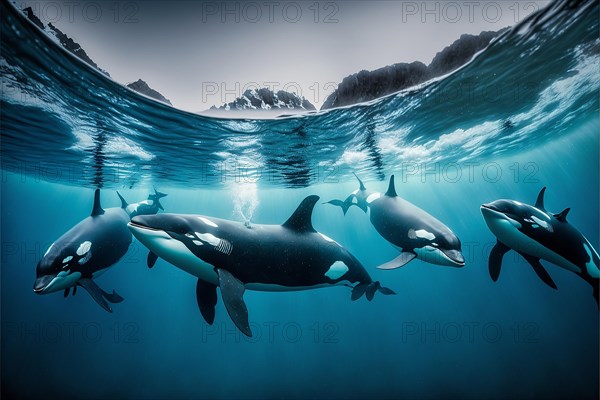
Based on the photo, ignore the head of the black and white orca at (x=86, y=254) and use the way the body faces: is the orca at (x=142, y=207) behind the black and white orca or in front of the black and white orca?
behind

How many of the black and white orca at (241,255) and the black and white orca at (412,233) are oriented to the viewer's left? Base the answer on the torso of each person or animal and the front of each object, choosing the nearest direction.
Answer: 1

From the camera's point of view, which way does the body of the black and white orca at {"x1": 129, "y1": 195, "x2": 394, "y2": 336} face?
to the viewer's left

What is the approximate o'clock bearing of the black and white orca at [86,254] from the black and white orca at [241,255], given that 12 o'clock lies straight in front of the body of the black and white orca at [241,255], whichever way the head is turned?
the black and white orca at [86,254] is roughly at 1 o'clock from the black and white orca at [241,255].

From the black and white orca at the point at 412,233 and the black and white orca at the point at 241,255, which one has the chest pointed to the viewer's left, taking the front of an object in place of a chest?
the black and white orca at the point at 241,255

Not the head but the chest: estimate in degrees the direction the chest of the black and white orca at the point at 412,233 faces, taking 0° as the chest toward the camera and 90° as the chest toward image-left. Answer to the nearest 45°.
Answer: approximately 315°

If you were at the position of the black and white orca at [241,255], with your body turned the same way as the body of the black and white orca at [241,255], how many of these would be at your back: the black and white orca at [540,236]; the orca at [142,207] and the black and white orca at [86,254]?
1
